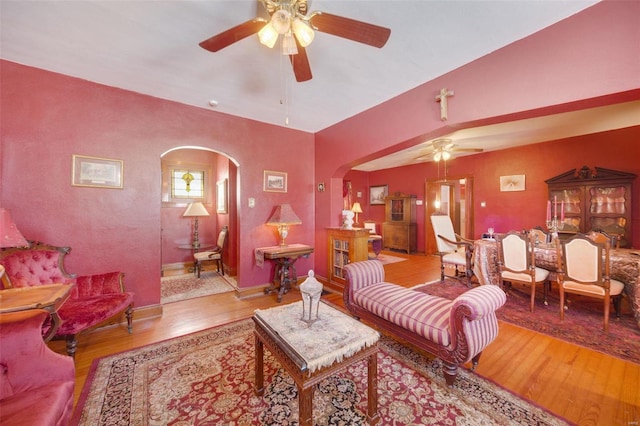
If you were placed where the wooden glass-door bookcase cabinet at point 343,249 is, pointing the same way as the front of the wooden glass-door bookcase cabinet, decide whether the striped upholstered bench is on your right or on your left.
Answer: on your left

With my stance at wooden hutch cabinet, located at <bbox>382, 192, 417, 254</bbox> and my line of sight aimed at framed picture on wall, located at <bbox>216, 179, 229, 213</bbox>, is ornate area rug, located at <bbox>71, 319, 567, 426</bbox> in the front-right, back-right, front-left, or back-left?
front-left

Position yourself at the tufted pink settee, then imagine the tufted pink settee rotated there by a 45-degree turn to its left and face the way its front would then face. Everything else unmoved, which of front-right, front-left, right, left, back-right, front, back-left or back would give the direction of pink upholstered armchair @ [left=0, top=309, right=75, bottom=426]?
right

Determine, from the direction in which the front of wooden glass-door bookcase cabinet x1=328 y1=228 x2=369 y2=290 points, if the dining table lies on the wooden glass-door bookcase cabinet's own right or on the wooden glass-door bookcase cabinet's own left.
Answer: on the wooden glass-door bookcase cabinet's own left

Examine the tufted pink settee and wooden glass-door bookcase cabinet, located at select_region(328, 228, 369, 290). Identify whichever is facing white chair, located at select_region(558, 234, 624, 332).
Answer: the tufted pink settee

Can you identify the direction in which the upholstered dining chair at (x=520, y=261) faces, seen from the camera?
facing away from the viewer and to the right of the viewer

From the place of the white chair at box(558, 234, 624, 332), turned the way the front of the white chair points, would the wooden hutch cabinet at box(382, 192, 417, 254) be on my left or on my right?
on my left

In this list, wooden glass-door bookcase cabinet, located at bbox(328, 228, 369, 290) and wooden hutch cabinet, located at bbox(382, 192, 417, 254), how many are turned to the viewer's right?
0

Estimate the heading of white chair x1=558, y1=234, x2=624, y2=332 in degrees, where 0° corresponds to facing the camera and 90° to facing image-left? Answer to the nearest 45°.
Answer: approximately 225°

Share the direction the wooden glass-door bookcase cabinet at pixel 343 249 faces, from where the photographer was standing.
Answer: facing the viewer and to the left of the viewer

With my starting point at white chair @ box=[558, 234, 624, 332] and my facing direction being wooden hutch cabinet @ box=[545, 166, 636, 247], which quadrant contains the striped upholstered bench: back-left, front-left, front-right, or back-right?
back-left

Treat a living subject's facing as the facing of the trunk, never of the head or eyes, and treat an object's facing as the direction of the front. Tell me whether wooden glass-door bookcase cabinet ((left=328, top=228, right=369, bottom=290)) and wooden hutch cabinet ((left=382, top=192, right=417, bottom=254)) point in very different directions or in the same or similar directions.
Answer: same or similar directions

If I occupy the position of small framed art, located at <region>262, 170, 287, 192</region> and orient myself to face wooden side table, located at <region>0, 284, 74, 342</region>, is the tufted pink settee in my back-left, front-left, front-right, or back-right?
front-right

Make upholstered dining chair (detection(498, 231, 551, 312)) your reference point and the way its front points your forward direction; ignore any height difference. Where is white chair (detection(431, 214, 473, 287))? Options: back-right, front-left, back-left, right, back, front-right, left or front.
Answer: left
